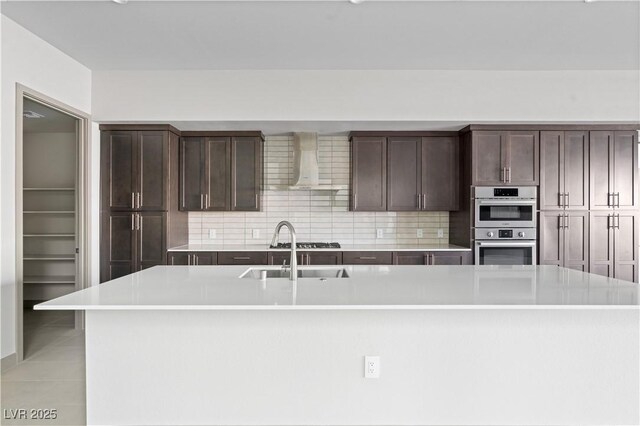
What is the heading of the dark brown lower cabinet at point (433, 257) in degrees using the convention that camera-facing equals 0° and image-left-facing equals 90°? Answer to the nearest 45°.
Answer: approximately 0°

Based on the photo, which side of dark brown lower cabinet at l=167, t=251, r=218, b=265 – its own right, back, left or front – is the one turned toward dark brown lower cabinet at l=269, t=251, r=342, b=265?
left

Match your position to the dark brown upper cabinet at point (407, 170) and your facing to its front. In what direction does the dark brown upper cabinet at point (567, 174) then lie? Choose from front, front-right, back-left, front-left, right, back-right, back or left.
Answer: left

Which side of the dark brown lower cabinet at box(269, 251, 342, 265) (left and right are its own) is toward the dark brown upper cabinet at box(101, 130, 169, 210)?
right

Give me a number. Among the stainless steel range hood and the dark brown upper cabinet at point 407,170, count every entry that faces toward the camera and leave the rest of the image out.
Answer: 2

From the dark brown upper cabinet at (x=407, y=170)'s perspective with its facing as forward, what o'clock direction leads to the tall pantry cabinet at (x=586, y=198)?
The tall pantry cabinet is roughly at 9 o'clock from the dark brown upper cabinet.

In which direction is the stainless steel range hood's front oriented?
toward the camera

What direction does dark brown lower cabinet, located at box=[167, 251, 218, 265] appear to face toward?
toward the camera

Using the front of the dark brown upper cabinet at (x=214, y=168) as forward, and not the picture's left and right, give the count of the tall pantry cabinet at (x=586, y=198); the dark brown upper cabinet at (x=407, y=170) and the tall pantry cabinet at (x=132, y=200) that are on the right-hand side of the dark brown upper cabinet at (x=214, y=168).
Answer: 1

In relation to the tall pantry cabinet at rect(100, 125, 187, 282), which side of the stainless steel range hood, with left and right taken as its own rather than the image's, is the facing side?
right

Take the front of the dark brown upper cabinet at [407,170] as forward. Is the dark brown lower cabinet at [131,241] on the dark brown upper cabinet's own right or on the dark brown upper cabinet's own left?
on the dark brown upper cabinet's own right
